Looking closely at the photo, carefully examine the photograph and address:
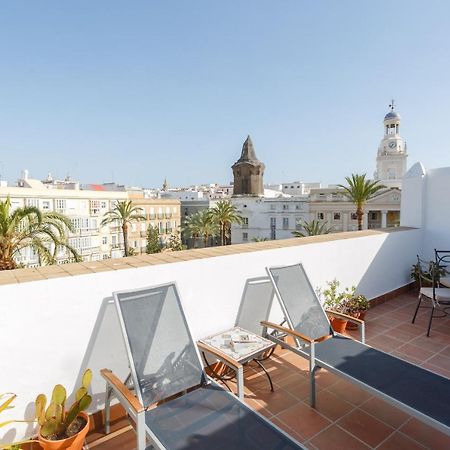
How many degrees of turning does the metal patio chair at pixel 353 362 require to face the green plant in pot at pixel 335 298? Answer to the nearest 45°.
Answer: approximately 135° to its left

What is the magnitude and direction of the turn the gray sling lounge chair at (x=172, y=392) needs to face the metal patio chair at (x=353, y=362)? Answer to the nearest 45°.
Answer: approximately 45° to its left

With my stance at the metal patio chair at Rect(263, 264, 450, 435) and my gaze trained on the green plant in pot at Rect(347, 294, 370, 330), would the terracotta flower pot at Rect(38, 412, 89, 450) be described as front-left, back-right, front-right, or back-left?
back-left

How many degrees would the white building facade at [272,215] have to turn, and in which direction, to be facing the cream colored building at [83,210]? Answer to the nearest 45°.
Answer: approximately 45° to its right

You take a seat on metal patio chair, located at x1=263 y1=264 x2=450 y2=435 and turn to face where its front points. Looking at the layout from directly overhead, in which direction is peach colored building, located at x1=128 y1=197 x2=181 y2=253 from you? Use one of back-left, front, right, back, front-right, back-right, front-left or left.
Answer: back

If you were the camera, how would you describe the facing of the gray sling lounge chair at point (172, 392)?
facing the viewer and to the right of the viewer

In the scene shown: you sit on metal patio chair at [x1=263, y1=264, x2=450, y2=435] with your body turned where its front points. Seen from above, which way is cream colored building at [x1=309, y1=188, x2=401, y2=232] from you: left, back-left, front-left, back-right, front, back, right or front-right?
back-left

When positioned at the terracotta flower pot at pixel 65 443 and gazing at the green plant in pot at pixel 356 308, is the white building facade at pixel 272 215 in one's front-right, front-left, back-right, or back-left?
front-left

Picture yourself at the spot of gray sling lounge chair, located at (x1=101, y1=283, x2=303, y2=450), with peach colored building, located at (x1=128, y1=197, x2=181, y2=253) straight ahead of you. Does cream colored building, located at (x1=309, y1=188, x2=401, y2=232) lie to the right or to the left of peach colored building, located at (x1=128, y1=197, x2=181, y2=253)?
right

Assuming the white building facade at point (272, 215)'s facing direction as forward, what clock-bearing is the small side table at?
The small side table is roughly at 12 o'clock from the white building facade.

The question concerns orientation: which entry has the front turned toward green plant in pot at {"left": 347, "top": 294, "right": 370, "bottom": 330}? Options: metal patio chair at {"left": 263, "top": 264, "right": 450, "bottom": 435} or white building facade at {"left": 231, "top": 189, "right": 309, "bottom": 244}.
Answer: the white building facade

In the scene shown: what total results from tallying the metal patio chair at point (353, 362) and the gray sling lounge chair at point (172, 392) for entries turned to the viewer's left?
0

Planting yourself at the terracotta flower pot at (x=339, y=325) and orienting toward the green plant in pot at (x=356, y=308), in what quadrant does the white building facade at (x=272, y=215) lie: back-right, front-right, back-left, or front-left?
front-left

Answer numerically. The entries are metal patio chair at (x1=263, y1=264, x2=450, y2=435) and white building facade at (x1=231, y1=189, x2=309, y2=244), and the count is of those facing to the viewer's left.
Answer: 0

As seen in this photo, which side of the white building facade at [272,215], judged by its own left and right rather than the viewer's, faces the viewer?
front

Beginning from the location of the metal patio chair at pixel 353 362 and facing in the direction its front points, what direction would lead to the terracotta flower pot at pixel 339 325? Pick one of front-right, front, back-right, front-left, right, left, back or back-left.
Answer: back-left

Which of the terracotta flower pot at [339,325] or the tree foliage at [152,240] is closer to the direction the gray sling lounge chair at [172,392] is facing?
the terracotta flower pot

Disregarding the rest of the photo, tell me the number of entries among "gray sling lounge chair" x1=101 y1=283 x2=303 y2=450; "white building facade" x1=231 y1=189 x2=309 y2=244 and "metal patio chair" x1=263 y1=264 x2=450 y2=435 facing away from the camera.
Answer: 0
